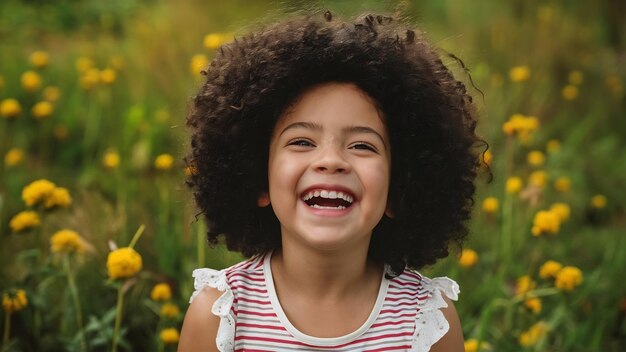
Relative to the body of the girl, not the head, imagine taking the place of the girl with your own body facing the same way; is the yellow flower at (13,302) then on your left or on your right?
on your right

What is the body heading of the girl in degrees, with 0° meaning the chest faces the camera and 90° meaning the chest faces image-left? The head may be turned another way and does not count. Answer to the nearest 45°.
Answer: approximately 0°

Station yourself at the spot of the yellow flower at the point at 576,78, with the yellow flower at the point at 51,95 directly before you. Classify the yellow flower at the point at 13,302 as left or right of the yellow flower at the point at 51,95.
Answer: left

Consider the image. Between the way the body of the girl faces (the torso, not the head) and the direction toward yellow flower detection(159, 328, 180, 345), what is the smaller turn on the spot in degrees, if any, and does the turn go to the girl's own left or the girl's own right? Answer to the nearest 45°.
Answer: approximately 135° to the girl's own right

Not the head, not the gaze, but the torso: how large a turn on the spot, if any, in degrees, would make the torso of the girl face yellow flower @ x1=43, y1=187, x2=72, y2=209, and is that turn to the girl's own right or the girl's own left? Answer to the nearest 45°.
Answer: approximately 135° to the girl's own right

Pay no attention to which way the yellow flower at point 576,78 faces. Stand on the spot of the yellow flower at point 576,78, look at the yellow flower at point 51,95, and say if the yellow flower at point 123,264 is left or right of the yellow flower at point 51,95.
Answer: left

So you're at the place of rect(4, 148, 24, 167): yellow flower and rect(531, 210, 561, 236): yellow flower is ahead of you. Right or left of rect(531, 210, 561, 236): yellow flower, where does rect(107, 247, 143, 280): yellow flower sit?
right

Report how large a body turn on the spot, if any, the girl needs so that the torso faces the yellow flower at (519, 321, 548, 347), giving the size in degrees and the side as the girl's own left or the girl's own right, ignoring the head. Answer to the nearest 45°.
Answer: approximately 135° to the girl's own left

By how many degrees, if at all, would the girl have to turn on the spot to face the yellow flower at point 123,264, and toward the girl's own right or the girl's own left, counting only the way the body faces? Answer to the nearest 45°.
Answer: approximately 90° to the girl's own right

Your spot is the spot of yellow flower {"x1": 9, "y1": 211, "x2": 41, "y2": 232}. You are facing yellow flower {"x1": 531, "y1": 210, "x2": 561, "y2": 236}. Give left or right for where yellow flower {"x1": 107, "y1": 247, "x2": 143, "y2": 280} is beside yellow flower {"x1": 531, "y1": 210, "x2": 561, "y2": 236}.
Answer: right
